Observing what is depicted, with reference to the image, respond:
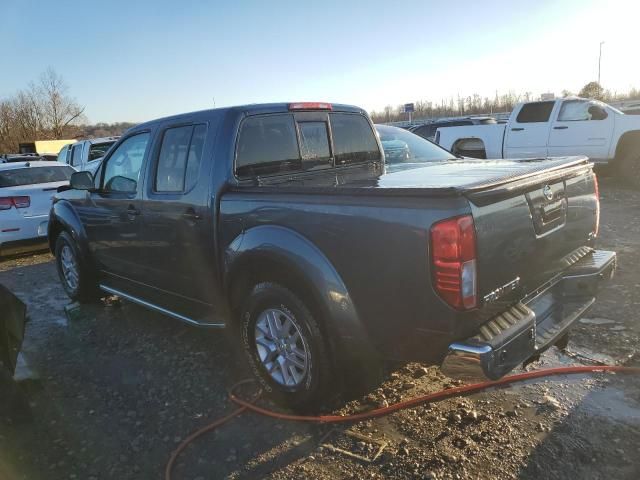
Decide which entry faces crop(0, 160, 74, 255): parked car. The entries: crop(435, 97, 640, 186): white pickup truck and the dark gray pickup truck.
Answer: the dark gray pickup truck

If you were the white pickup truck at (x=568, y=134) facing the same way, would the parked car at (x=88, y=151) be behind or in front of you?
behind

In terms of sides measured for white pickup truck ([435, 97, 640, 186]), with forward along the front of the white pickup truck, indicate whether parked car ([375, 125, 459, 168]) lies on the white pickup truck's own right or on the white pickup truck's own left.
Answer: on the white pickup truck's own right

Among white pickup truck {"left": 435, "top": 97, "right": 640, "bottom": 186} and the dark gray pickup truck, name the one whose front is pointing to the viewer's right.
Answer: the white pickup truck

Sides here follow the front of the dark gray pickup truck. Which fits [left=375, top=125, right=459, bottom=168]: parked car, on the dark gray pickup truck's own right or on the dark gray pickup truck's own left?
on the dark gray pickup truck's own right

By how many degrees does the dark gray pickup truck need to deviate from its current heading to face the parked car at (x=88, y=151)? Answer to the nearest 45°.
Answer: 0° — it already faces it

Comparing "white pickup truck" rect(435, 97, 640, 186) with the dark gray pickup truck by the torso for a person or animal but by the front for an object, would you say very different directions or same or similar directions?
very different directions

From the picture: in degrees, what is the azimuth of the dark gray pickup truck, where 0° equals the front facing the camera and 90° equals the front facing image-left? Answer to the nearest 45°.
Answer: approximately 135°

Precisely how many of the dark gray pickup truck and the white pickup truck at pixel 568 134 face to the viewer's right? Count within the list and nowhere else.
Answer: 1

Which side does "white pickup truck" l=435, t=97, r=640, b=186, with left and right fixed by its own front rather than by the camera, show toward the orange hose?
right

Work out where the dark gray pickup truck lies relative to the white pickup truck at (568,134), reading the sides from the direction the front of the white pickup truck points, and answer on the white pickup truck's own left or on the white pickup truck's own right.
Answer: on the white pickup truck's own right

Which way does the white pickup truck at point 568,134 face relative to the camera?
to the viewer's right
